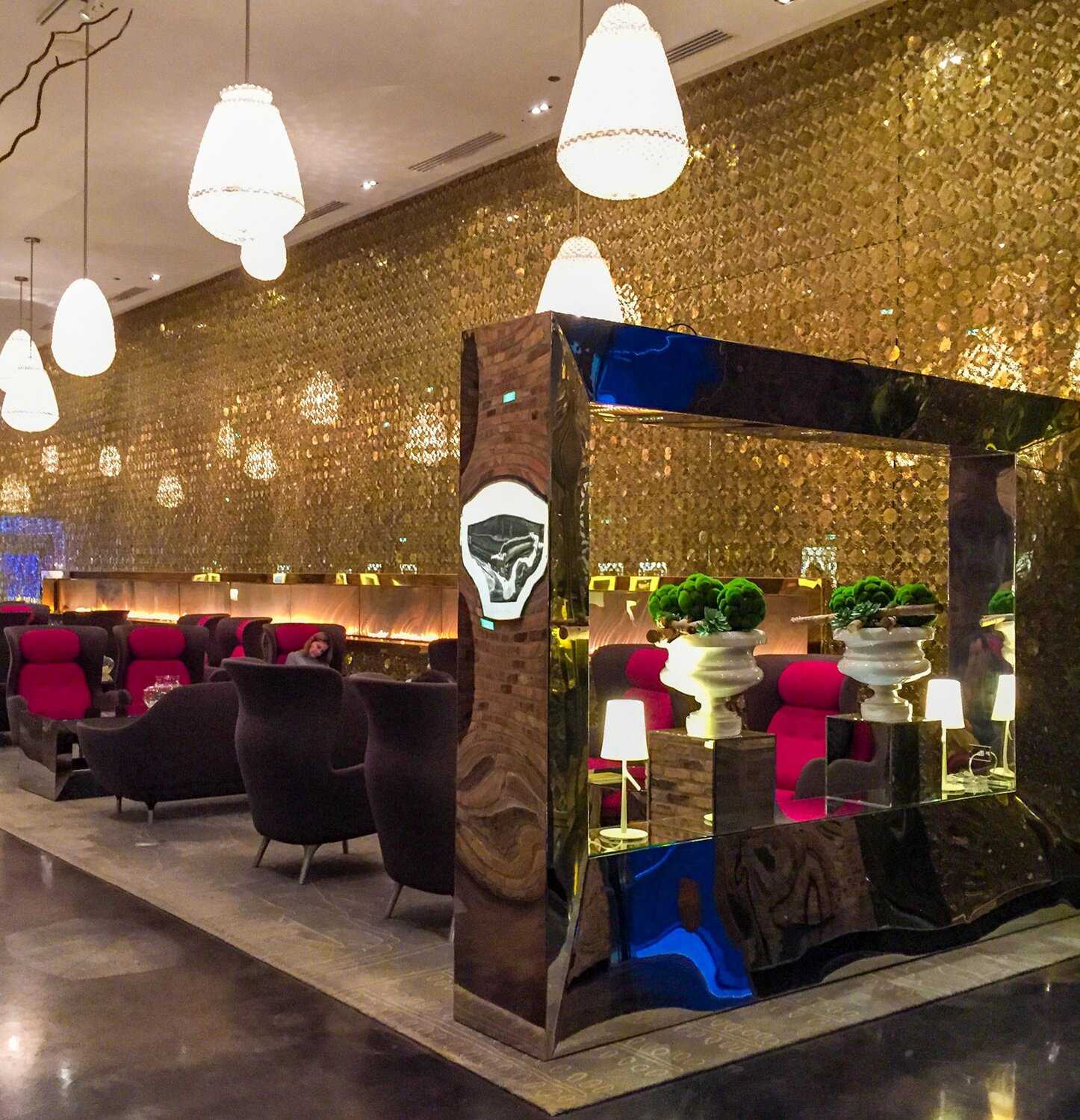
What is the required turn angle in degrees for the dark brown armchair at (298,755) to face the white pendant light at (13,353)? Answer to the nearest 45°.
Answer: approximately 90° to its left

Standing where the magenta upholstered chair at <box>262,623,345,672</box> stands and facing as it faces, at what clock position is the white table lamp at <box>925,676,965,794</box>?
The white table lamp is roughly at 11 o'clock from the magenta upholstered chair.

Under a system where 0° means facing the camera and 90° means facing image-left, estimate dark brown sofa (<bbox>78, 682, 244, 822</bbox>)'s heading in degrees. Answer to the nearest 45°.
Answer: approximately 135°

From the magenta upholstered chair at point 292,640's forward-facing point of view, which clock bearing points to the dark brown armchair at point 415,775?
The dark brown armchair is roughly at 12 o'clock from the magenta upholstered chair.

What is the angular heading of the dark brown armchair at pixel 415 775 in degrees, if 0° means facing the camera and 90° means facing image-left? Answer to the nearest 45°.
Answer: approximately 225°

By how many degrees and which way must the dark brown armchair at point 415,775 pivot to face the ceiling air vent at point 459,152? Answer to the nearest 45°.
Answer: approximately 45° to its left

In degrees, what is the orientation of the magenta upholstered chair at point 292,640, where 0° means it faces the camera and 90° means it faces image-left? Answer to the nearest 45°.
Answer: approximately 0°

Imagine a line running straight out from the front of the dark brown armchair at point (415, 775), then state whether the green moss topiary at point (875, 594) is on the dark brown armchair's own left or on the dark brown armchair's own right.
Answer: on the dark brown armchair's own right

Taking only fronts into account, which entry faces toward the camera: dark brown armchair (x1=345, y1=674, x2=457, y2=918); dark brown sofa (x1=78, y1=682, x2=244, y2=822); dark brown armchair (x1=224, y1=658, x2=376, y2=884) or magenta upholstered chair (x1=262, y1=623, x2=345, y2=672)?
the magenta upholstered chair

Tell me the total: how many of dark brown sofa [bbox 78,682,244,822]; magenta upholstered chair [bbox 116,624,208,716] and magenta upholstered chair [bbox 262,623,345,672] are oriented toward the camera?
2

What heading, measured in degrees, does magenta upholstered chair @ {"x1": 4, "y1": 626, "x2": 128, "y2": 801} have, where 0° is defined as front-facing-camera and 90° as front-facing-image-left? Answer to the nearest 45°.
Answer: approximately 315°
